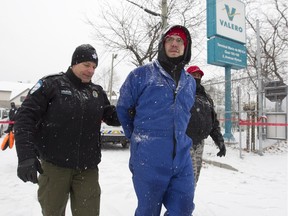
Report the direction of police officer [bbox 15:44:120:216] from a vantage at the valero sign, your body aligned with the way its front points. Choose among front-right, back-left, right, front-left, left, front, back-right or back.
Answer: front-right

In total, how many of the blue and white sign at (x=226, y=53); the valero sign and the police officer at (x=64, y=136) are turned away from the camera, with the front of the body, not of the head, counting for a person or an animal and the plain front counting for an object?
0

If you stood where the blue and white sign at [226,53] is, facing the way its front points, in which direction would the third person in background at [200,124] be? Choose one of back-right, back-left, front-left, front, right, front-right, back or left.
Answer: front-right

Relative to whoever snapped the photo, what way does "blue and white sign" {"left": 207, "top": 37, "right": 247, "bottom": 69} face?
facing the viewer and to the right of the viewer

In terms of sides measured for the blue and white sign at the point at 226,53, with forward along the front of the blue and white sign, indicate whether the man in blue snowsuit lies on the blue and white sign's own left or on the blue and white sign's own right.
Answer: on the blue and white sign's own right

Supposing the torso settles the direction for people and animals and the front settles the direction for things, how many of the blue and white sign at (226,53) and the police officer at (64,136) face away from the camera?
0

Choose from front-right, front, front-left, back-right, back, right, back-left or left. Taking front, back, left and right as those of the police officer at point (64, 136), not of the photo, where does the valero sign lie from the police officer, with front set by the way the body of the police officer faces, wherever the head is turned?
left

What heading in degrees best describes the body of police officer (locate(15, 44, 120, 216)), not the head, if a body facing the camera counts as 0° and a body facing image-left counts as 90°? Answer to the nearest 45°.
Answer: approximately 315°

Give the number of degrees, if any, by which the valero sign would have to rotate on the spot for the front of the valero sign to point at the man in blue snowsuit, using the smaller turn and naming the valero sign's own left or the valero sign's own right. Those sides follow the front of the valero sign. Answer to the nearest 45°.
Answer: approximately 45° to the valero sign's own right

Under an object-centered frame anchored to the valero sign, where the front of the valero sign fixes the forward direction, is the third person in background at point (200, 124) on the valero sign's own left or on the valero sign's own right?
on the valero sign's own right

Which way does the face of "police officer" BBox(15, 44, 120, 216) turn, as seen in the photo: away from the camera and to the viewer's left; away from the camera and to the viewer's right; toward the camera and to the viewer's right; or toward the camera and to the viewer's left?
toward the camera and to the viewer's right
